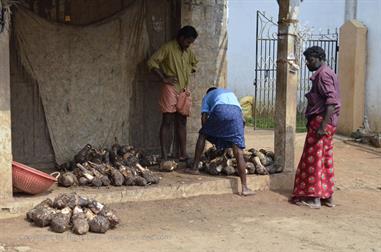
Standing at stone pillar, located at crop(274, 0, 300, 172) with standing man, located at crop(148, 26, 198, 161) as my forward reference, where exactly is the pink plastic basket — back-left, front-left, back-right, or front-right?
front-left

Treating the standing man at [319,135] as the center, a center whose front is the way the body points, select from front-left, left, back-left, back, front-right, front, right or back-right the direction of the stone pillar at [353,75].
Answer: right

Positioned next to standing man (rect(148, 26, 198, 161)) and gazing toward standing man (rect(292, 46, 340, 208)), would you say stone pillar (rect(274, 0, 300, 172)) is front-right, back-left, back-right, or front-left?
front-left

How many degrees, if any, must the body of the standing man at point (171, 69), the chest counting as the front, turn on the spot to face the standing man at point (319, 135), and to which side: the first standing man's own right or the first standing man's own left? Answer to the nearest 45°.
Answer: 0° — they already face them

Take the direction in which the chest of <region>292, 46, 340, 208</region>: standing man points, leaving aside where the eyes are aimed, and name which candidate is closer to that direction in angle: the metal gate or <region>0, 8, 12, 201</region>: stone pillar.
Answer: the stone pillar

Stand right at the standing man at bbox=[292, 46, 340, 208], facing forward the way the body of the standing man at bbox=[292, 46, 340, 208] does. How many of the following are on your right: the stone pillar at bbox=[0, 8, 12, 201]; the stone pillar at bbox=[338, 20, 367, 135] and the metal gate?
2

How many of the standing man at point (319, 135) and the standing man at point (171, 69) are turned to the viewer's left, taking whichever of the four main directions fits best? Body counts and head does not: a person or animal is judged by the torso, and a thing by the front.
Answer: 1

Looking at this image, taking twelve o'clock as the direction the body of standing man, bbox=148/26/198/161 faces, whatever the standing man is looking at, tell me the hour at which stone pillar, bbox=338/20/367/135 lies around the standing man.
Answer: The stone pillar is roughly at 9 o'clock from the standing man.

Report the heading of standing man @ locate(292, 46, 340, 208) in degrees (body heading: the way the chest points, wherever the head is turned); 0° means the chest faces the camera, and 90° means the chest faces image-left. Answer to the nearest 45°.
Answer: approximately 90°

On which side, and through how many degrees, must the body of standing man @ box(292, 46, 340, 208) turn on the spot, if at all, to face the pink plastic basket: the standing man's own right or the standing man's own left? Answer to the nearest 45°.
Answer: approximately 45° to the standing man's own left

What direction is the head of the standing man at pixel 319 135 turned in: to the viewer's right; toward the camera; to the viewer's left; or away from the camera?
to the viewer's left

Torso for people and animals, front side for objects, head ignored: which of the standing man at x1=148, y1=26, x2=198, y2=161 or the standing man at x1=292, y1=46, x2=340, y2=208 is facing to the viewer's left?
the standing man at x1=292, y1=46, x2=340, y2=208

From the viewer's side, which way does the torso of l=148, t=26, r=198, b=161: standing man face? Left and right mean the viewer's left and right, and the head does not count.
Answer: facing the viewer and to the right of the viewer

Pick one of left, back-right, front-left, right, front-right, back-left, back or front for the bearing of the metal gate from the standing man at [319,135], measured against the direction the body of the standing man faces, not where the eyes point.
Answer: right

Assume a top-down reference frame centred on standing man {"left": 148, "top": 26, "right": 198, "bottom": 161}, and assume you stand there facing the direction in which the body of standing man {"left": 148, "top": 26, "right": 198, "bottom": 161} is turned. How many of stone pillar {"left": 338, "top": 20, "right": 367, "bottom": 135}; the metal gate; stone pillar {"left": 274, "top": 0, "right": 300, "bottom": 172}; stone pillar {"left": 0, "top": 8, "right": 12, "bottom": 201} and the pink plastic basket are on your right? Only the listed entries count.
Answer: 2
